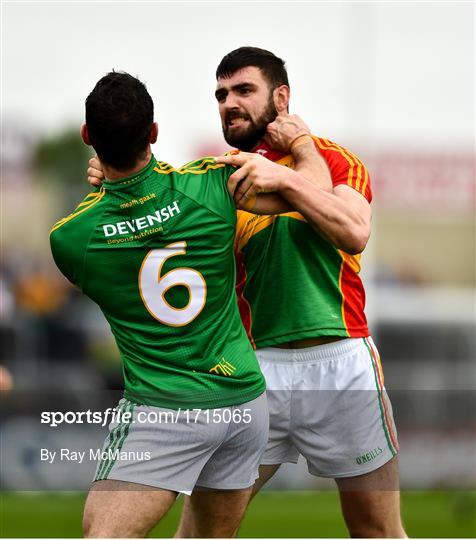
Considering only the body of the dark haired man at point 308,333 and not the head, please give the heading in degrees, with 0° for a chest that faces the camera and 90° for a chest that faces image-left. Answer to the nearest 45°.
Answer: approximately 45°

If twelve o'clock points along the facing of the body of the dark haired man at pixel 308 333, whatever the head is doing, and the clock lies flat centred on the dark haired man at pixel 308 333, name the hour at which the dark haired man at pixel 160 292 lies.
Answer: the dark haired man at pixel 160 292 is roughly at 12 o'clock from the dark haired man at pixel 308 333.

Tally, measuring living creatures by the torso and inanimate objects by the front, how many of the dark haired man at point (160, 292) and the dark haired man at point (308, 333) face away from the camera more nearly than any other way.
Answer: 1

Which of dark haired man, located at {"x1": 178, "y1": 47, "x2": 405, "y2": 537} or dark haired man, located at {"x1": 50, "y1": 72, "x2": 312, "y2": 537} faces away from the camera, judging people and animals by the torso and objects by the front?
dark haired man, located at {"x1": 50, "y1": 72, "x2": 312, "y2": 537}

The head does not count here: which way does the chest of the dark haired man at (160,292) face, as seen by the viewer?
away from the camera

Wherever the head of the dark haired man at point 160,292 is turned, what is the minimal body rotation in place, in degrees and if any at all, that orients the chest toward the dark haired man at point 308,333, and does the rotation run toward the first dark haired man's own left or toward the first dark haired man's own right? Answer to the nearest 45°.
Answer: approximately 45° to the first dark haired man's own right
